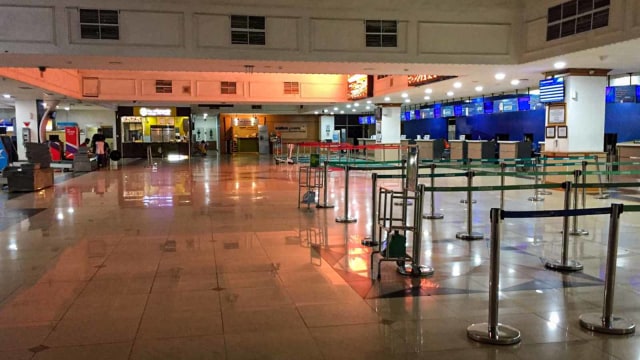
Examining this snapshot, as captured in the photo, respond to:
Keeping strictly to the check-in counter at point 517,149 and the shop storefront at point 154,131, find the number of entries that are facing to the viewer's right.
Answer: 0

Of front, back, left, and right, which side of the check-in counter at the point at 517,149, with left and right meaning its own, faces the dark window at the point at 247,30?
front

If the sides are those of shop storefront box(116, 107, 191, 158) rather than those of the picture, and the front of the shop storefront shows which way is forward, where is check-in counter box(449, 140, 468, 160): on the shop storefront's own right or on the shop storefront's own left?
on the shop storefront's own left

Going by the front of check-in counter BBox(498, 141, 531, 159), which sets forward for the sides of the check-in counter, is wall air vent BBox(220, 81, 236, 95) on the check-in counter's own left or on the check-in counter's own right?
on the check-in counter's own right

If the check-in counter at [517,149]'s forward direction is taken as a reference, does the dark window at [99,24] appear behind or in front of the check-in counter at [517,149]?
in front

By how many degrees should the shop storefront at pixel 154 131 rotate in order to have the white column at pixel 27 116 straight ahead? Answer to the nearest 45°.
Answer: approximately 45° to its right

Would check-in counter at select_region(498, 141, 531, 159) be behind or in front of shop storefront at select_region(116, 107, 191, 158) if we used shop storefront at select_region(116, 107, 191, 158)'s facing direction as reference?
in front

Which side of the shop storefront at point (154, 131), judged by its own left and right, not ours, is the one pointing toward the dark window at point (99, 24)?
front

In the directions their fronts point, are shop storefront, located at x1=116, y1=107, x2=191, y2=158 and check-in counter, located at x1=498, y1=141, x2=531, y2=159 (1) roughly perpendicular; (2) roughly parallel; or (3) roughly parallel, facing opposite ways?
roughly perpendicular

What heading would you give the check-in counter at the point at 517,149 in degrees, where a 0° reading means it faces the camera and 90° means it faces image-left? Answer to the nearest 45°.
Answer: approximately 45°

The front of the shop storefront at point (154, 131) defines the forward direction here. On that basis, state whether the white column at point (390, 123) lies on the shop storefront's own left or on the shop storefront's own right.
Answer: on the shop storefront's own left

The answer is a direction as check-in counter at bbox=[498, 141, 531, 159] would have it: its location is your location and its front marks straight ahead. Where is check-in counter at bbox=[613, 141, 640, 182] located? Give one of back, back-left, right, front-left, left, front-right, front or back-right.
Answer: left

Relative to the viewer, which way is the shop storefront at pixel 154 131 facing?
toward the camera

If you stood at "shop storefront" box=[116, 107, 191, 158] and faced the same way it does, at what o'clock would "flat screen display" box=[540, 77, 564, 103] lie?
The flat screen display is roughly at 11 o'clock from the shop storefront.

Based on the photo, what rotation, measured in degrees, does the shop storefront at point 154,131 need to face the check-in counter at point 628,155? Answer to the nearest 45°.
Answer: approximately 45° to its left
